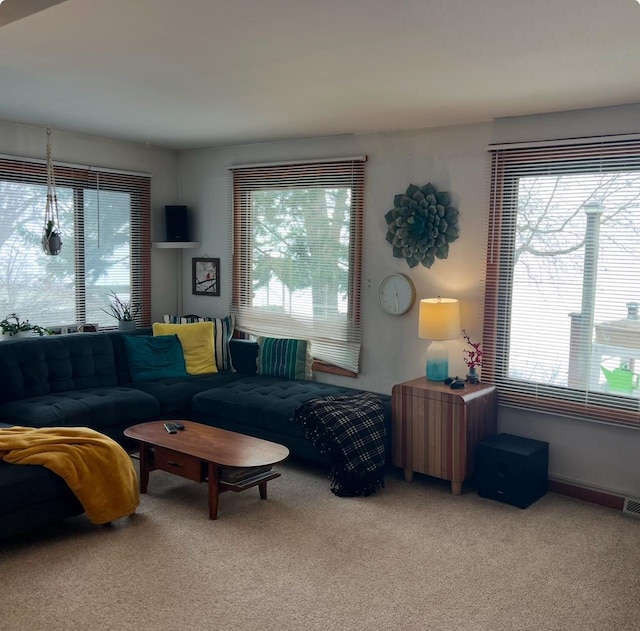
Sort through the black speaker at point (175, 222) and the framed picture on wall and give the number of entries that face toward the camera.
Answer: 2

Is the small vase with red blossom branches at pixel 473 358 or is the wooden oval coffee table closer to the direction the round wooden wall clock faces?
the wooden oval coffee table

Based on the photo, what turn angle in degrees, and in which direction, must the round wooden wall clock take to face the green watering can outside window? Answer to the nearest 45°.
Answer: approximately 90° to its left

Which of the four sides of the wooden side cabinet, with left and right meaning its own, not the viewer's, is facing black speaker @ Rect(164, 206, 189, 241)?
right

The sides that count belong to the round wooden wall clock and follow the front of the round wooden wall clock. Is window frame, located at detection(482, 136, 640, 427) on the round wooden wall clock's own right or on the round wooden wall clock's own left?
on the round wooden wall clock's own left

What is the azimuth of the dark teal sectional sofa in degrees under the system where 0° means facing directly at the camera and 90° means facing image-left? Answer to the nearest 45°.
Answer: approximately 315°
